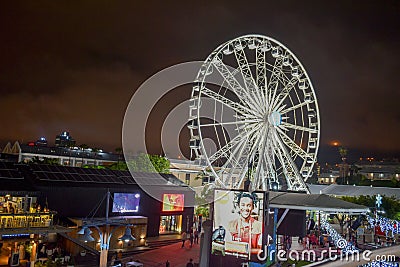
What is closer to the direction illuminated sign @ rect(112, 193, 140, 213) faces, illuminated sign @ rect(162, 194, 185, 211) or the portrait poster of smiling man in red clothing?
the portrait poster of smiling man in red clothing

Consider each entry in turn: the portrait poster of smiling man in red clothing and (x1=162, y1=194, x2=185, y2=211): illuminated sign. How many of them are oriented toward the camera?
2

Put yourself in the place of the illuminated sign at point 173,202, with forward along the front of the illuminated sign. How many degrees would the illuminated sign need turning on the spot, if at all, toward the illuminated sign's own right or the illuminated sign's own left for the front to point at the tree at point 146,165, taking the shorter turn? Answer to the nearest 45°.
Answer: approximately 180°

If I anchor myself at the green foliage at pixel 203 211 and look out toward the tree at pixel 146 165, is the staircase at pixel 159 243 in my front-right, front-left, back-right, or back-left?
back-left

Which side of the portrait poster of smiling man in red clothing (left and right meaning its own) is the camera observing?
front

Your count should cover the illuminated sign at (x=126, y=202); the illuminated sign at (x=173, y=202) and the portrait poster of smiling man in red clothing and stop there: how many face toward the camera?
3

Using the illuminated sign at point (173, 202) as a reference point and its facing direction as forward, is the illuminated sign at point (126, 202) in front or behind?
in front

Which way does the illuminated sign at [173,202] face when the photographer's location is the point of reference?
facing the viewer
